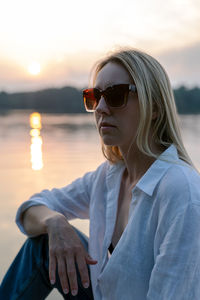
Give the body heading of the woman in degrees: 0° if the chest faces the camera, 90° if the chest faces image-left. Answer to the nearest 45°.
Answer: approximately 45°
